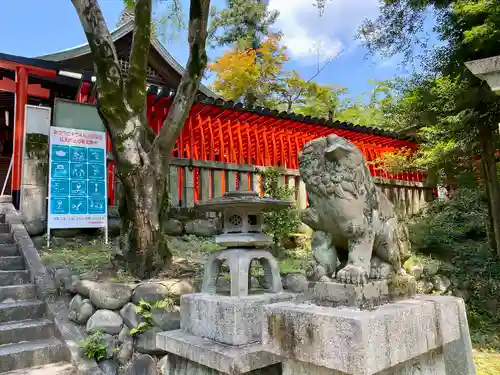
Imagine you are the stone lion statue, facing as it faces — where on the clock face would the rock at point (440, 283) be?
The rock is roughly at 5 o'clock from the stone lion statue.

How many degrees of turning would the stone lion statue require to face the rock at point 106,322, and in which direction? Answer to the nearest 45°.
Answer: approximately 90° to its right

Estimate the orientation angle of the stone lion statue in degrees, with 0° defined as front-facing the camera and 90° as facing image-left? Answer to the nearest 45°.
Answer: approximately 45°

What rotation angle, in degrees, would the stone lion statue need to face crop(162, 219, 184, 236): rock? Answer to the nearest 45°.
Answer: approximately 90° to its right

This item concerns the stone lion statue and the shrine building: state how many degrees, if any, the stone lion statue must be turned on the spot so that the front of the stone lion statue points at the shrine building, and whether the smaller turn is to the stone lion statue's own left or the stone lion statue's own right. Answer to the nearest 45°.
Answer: approximately 90° to the stone lion statue's own right

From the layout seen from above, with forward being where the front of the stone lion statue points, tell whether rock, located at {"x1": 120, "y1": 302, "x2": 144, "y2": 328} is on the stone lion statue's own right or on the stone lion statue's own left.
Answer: on the stone lion statue's own right

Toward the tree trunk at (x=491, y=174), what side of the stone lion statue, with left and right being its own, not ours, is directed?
back

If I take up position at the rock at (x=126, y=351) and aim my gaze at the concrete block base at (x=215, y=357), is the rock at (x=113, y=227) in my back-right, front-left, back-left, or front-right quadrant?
back-left

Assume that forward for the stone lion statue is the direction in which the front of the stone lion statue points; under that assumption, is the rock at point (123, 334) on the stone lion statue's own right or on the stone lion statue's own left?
on the stone lion statue's own right

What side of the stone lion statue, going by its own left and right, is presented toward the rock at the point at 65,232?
right
